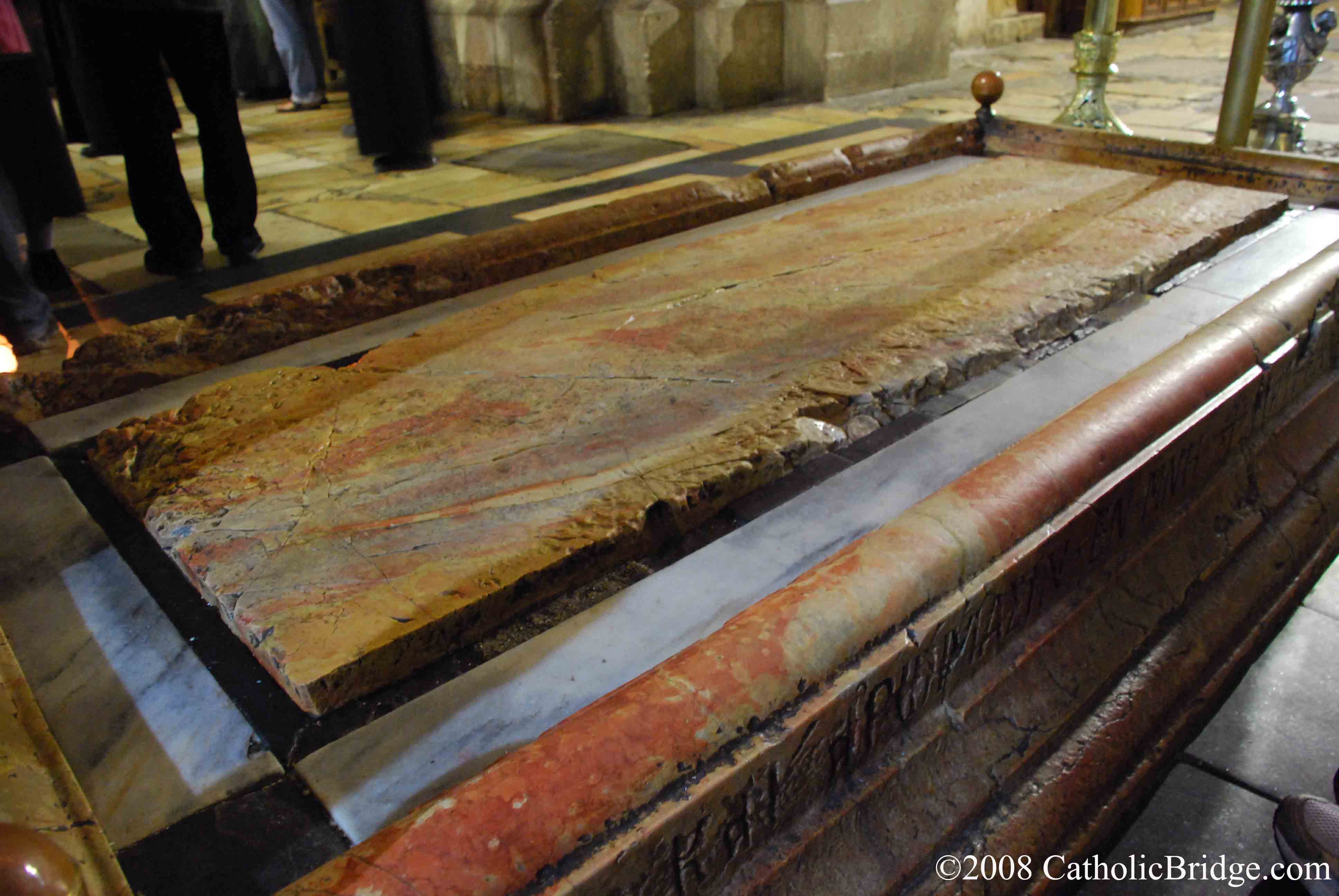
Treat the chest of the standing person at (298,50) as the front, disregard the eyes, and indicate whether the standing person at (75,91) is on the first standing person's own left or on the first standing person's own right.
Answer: on the first standing person's own left

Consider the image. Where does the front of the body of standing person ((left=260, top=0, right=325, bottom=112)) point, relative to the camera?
to the viewer's left

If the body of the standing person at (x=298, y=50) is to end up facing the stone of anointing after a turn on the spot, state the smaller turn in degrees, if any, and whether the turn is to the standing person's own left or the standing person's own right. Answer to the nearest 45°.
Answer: approximately 90° to the standing person's own left

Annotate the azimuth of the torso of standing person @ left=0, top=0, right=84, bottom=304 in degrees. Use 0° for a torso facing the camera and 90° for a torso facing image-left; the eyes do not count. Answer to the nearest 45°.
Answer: approximately 315°

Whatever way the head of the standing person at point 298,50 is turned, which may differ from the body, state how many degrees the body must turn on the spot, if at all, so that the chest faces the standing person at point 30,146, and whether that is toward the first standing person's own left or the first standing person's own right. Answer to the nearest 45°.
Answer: approximately 90° to the first standing person's own left

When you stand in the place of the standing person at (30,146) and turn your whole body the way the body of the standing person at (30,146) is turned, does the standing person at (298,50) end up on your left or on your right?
on your left

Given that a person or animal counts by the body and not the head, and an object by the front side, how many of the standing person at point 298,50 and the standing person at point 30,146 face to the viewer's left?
1
